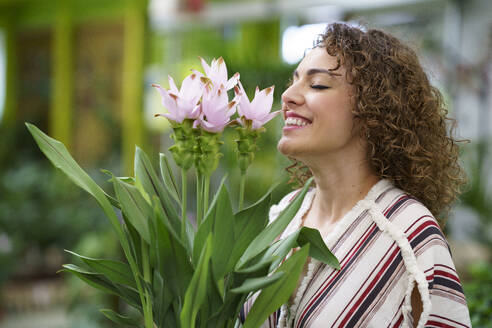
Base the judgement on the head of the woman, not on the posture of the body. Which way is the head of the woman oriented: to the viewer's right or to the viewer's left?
to the viewer's left

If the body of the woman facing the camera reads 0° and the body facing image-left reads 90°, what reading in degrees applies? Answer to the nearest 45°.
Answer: approximately 45°
